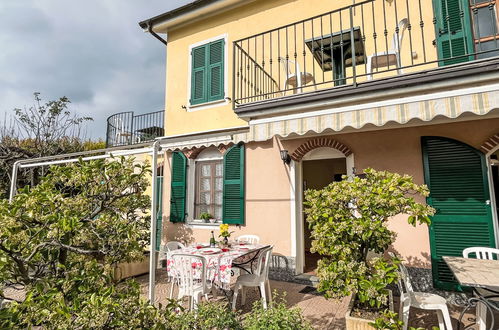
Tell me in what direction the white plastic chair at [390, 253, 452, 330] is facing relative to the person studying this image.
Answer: facing to the right of the viewer

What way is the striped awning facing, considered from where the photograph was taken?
facing the viewer and to the left of the viewer

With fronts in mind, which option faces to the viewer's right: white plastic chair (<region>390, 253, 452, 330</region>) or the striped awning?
the white plastic chair

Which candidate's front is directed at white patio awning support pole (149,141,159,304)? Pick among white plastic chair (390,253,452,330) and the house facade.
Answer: the house facade

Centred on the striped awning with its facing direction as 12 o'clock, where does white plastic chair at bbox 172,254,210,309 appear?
The white plastic chair is roughly at 1 o'clock from the striped awning.

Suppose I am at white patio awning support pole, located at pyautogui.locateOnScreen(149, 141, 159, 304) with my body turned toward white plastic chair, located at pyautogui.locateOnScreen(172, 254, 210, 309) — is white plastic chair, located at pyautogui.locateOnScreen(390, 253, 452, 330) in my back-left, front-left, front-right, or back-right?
front-right

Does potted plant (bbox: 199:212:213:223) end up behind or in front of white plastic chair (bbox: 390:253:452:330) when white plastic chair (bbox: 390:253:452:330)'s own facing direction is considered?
behind

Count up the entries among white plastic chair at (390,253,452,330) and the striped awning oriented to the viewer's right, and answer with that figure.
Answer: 1

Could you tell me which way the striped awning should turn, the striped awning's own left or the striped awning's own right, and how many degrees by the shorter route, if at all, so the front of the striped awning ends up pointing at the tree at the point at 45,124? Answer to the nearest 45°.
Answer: approximately 45° to the striped awning's own right

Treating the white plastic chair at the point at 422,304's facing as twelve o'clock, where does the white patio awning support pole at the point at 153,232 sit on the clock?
The white patio awning support pole is roughly at 5 o'clock from the white plastic chair.

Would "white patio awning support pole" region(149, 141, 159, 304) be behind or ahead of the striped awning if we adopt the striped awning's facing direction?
ahead

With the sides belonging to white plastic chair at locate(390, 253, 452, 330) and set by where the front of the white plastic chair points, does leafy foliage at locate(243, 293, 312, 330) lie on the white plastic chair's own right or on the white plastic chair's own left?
on the white plastic chair's own right
